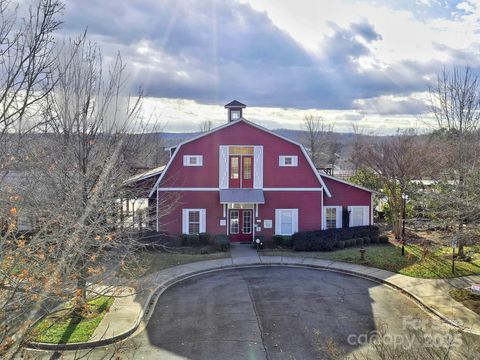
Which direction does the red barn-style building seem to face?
toward the camera

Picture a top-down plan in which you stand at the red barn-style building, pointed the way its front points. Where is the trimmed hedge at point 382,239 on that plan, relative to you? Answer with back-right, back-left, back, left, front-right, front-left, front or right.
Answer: left

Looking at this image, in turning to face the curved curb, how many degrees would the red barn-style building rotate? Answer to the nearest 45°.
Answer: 0° — it already faces it

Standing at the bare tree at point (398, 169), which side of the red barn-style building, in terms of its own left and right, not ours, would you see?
left
